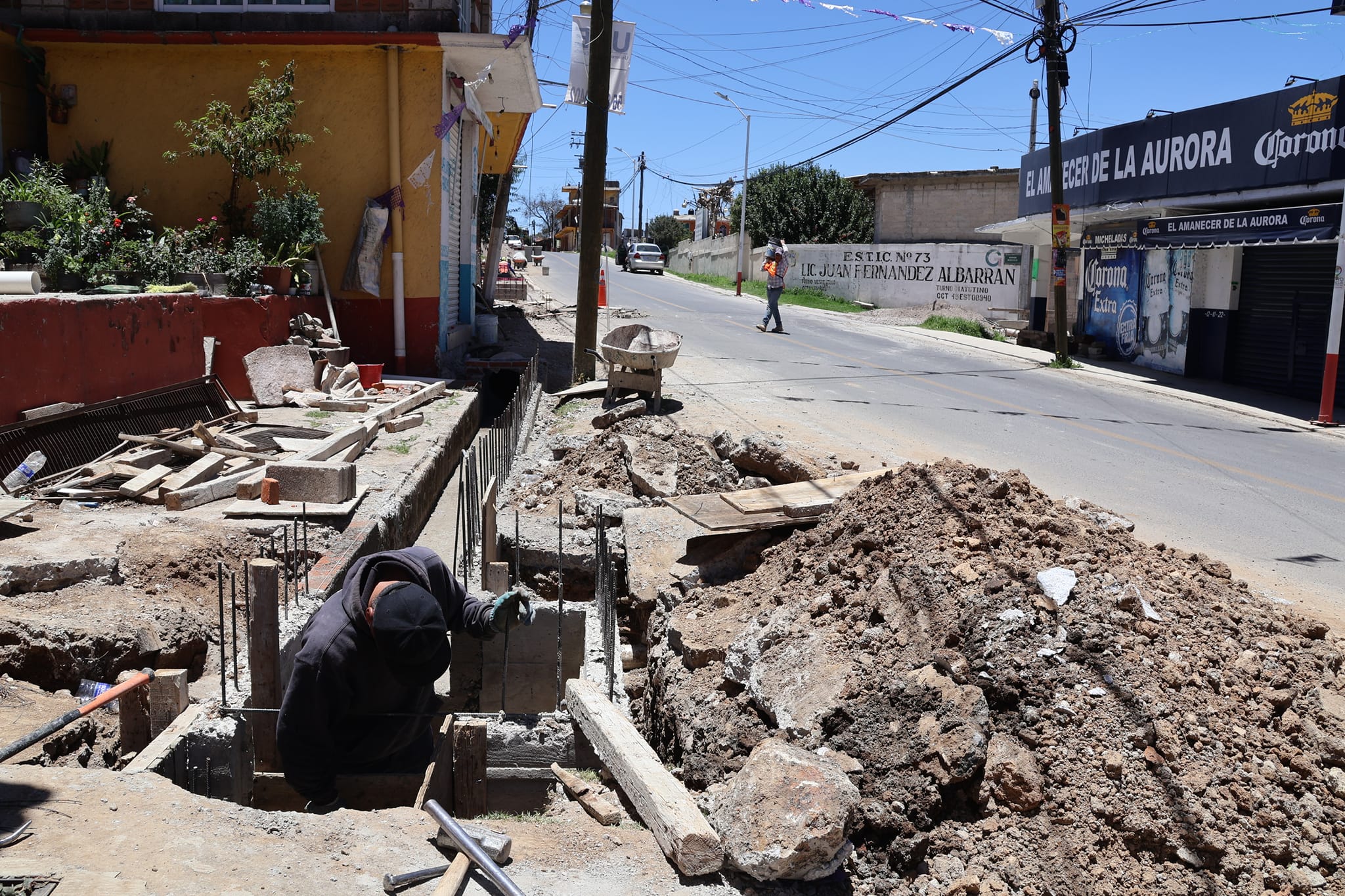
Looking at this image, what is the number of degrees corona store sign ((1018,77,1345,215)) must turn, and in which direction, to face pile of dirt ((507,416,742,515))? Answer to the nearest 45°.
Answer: approximately 45° to its left

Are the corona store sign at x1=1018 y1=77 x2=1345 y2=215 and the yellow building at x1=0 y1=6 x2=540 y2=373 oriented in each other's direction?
yes

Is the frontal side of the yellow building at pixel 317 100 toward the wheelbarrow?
no

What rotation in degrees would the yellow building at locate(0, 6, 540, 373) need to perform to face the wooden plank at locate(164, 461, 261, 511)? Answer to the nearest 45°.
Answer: approximately 90° to its right

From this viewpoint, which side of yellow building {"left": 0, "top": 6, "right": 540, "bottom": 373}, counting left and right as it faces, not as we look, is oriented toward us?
right

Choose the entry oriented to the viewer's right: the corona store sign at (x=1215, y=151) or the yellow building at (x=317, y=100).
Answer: the yellow building

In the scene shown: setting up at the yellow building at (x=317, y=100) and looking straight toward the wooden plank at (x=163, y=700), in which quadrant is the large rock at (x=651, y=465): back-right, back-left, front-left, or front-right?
front-left

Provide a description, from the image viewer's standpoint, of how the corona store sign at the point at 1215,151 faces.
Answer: facing the viewer and to the left of the viewer

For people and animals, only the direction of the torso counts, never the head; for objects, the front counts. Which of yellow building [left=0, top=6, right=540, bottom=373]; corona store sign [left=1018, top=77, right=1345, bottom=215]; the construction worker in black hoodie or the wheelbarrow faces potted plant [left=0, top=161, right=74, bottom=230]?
the corona store sign

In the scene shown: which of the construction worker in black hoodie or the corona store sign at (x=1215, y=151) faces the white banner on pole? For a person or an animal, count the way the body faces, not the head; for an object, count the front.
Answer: the corona store sign
